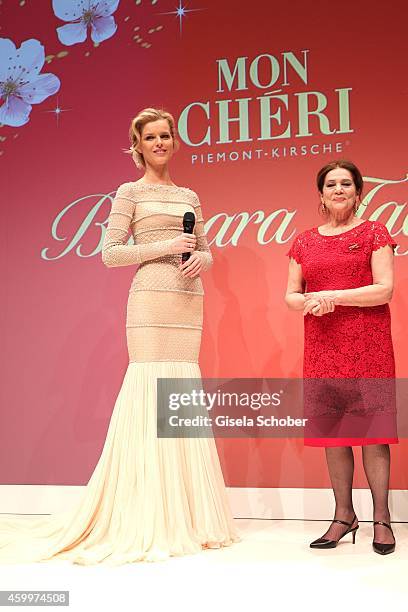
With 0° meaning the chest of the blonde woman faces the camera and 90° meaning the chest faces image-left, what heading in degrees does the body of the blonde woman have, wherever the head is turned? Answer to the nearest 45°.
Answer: approximately 315°

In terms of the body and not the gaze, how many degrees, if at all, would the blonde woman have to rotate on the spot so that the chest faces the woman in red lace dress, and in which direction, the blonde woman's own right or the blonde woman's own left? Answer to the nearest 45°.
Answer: approximately 45° to the blonde woman's own left
